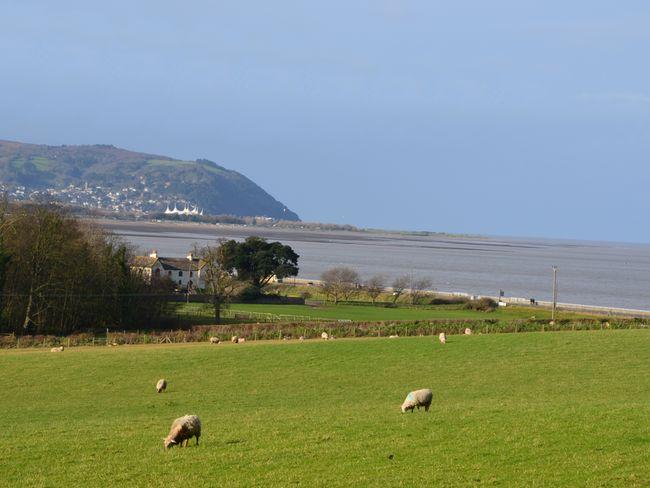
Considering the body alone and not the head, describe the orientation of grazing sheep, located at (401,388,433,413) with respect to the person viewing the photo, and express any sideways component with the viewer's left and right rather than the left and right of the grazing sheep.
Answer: facing to the left of the viewer

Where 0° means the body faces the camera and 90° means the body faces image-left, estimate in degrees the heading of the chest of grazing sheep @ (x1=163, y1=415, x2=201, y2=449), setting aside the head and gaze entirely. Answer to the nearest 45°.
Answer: approximately 45°

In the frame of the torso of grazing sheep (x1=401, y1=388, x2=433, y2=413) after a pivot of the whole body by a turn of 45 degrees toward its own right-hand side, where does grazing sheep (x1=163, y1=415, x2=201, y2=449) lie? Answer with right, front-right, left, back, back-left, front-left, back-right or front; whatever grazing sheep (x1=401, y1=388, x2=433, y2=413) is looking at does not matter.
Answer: left
